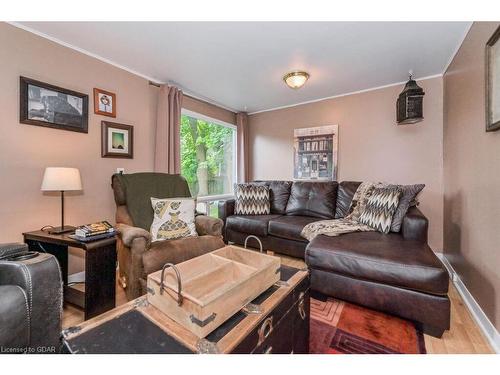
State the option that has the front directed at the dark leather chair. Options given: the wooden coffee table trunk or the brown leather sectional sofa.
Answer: the brown leather sectional sofa

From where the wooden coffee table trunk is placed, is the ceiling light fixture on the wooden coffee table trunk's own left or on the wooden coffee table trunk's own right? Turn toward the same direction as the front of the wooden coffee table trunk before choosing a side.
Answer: on the wooden coffee table trunk's own left

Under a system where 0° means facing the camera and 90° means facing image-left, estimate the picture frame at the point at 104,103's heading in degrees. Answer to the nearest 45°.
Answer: approximately 315°

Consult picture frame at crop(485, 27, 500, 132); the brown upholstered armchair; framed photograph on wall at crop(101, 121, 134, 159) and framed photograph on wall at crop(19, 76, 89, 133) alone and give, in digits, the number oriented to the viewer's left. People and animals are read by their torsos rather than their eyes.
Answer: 1

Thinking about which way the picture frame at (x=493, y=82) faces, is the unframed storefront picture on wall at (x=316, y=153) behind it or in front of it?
in front

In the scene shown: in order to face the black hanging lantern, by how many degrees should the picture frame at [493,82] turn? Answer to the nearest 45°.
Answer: approximately 45° to its right

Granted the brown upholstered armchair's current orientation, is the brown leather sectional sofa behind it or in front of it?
in front

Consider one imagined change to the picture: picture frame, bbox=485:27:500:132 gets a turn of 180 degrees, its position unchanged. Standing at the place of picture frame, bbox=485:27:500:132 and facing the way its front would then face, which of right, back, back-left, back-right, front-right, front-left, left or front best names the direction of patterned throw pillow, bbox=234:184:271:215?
back

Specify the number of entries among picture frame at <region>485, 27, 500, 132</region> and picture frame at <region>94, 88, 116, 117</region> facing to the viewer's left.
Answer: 1

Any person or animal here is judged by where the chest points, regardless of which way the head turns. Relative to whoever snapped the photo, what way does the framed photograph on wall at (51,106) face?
facing the viewer and to the right of the viewer

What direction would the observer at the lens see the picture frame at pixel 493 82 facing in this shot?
facing to the left of the viewer

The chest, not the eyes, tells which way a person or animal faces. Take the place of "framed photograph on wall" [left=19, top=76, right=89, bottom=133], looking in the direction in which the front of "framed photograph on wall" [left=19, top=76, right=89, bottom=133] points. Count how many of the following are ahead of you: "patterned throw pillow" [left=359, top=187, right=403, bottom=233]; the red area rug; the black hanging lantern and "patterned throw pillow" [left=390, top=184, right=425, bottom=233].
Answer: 4

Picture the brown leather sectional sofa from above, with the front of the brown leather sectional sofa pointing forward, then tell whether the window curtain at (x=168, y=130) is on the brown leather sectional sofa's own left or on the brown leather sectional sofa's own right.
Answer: on the brown leather sectional sofa's own right

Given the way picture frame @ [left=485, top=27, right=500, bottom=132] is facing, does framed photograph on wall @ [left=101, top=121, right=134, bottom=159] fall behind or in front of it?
in front
